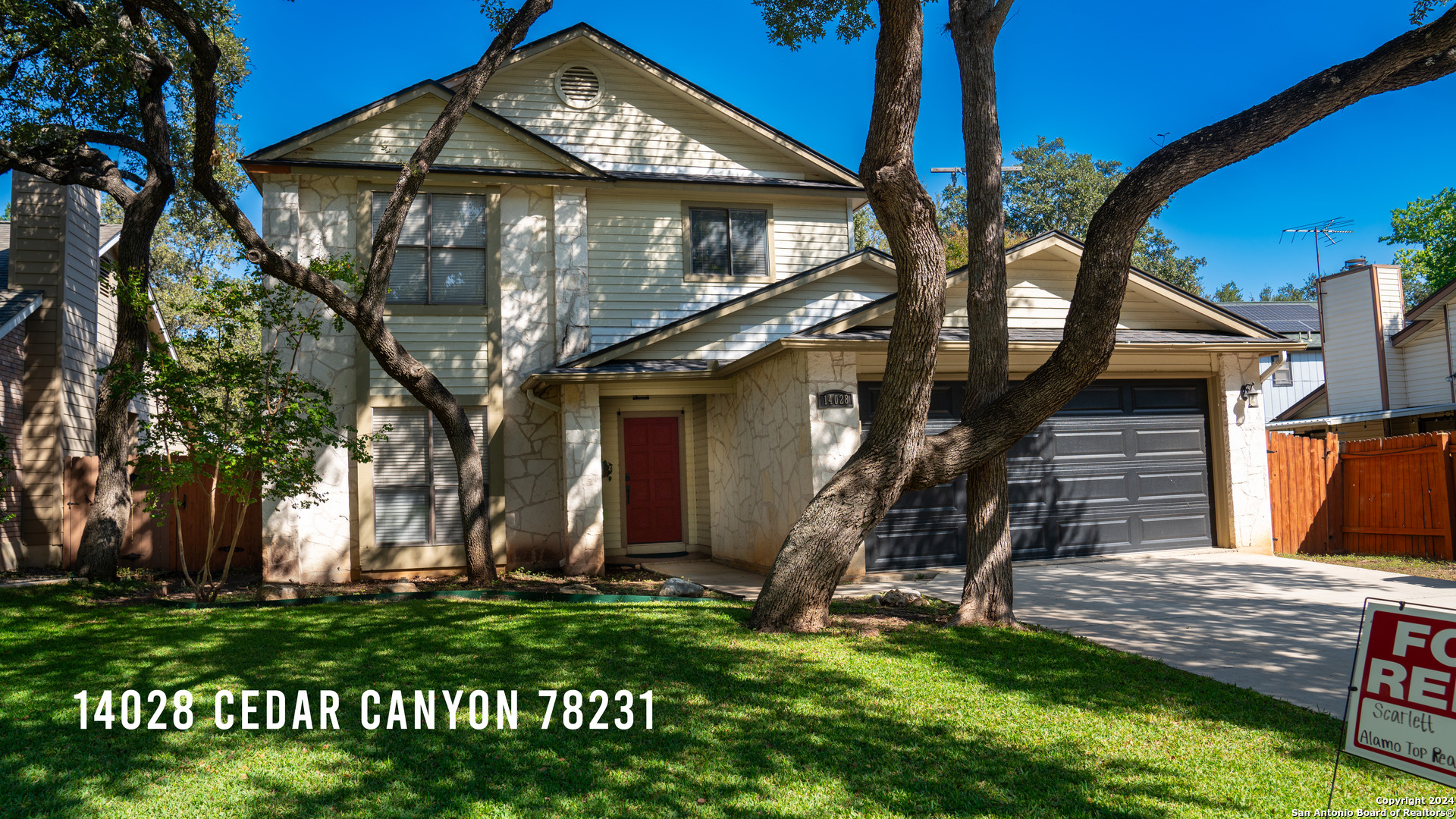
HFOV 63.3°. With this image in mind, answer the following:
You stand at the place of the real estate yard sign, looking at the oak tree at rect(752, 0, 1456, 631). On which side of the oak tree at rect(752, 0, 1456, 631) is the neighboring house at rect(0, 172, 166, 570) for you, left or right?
left

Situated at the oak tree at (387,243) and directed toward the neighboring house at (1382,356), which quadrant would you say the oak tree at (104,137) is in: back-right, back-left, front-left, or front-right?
back-left

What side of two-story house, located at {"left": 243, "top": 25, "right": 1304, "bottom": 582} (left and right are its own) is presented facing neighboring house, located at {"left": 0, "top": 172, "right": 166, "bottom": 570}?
right

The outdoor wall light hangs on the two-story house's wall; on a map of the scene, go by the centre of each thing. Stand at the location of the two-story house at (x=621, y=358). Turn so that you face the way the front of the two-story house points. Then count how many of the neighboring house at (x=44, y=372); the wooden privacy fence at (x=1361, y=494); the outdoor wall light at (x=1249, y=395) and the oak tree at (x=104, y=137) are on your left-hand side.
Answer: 2

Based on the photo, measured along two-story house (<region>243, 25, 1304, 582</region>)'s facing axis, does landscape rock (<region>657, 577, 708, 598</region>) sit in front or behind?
in front

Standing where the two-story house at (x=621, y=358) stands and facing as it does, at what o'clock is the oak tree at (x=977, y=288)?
The oak tree is roughly at 11 o'clock from the two-story house.

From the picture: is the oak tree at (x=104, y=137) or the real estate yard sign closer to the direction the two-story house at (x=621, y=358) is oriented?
the real estate yard sign

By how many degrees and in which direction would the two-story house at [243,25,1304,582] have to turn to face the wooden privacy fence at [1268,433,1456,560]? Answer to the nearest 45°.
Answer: approximately 90° to its left

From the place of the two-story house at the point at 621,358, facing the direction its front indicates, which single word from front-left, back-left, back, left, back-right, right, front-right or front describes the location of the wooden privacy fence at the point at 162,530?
right

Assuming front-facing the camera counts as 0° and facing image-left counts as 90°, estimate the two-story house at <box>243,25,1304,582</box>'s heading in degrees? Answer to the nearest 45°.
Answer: approximately 0°

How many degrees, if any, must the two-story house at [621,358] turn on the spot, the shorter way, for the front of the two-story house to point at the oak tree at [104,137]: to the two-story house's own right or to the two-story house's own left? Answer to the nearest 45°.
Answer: approximately 90° to the two-story house's own right

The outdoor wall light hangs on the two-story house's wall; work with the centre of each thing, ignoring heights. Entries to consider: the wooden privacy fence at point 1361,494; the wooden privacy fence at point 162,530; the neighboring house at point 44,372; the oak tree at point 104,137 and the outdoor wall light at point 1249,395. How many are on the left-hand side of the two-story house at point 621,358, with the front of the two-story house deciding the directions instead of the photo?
2

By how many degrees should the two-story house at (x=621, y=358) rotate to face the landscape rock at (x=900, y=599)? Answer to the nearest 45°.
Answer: approximately 45° to its left

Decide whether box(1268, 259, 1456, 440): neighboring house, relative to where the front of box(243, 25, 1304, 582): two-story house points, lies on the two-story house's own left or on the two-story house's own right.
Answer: on the two-story house's own left
